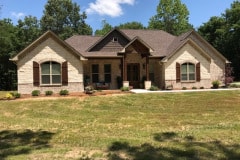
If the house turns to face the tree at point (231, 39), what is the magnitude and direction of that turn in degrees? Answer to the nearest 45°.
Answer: approximately 135° to its left

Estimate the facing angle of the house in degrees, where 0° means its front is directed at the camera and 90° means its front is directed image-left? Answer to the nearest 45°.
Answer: approximately 0°
